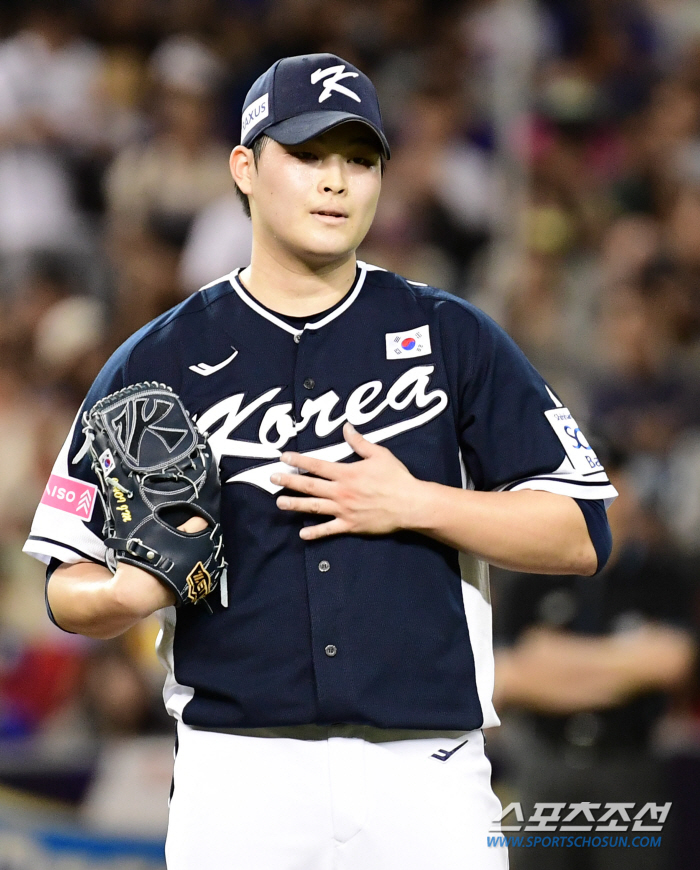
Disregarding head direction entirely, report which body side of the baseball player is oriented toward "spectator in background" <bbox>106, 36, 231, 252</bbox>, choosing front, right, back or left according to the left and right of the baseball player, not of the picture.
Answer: back

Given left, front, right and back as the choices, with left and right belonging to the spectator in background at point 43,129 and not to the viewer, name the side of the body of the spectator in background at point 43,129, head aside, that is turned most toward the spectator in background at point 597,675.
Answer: front

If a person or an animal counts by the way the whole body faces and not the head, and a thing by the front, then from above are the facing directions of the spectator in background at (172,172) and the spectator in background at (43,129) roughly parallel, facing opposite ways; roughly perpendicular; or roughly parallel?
roughly parallel

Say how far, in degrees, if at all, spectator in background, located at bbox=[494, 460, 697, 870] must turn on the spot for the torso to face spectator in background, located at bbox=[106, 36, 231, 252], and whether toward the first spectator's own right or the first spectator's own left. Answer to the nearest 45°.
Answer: approximately 135° to the first spectator's own right

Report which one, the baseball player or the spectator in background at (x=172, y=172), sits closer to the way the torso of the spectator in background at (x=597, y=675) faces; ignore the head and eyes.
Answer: the baseball player

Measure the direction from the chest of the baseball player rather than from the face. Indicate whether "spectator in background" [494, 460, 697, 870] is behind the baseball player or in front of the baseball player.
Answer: behind

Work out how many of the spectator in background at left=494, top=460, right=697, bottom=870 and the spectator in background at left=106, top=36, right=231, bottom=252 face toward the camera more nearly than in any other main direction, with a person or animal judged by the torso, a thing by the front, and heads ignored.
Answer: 2

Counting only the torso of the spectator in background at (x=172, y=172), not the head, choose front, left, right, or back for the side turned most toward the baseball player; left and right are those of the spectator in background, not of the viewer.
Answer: front

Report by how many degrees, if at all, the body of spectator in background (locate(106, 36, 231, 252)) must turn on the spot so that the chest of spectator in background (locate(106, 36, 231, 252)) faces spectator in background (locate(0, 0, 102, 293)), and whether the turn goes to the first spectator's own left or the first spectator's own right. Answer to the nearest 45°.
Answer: approximately 135° to the first spectator's own right

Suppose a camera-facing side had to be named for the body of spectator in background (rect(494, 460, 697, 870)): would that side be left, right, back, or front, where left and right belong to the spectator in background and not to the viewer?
front

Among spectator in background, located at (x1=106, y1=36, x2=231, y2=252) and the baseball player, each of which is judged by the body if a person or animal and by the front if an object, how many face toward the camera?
2

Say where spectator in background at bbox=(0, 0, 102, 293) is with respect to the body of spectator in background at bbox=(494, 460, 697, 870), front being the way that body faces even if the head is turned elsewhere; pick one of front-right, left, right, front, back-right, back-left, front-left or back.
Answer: back-right

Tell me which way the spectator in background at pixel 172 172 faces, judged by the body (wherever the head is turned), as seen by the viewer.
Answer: toward the camera

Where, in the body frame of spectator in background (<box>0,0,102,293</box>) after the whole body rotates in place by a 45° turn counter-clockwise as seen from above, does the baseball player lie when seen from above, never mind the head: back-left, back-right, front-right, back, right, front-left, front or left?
front-right
